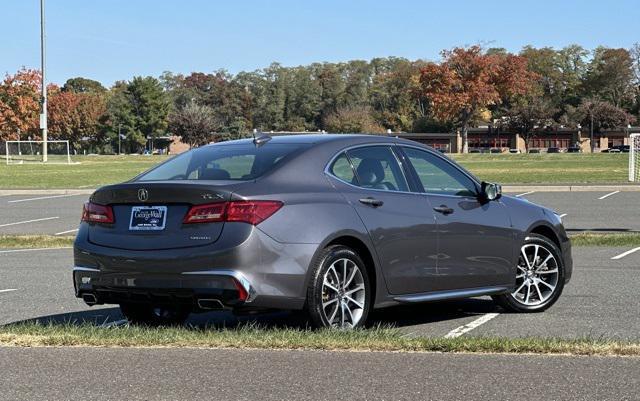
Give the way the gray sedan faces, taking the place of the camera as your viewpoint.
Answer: facing away from the viewer and to the right of the viewer

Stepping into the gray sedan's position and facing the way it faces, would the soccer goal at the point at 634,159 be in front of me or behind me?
in front
